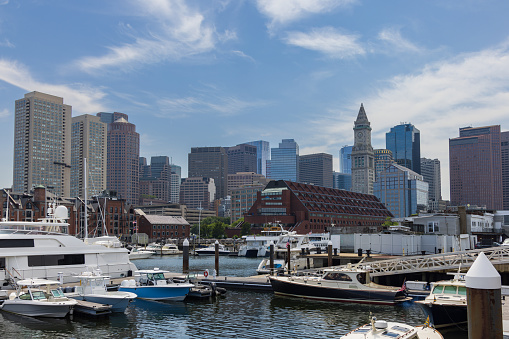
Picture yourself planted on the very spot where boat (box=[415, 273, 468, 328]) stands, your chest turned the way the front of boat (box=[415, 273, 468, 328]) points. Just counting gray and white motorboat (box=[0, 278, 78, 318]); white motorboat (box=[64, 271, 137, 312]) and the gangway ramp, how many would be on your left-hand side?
0

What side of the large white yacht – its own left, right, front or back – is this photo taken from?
left

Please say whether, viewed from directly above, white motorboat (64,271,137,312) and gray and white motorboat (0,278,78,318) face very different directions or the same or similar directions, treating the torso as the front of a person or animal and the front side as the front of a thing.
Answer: same or similar directions

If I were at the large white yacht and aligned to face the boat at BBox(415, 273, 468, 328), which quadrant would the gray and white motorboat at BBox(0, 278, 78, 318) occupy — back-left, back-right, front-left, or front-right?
front-right

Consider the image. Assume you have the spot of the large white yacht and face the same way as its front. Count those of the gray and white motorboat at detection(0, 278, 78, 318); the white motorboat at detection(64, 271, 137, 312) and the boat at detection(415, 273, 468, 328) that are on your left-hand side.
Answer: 0

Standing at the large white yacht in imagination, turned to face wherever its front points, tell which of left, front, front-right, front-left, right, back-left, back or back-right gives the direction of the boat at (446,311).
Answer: front-right

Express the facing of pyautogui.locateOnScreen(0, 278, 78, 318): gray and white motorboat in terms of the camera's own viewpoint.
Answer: facing the viewer and to the right of the viewer

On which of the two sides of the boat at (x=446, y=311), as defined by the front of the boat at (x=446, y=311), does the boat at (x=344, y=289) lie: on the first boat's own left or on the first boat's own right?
on the first boat's own right

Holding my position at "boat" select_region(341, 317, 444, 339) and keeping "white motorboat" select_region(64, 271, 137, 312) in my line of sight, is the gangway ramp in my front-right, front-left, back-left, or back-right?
front-right
